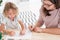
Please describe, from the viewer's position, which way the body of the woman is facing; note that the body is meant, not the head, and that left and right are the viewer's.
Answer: facing the viewer and to the left of the viewer

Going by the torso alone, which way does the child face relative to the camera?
toward the camera

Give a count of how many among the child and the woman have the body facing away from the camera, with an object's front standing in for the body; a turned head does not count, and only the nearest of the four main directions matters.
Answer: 0
